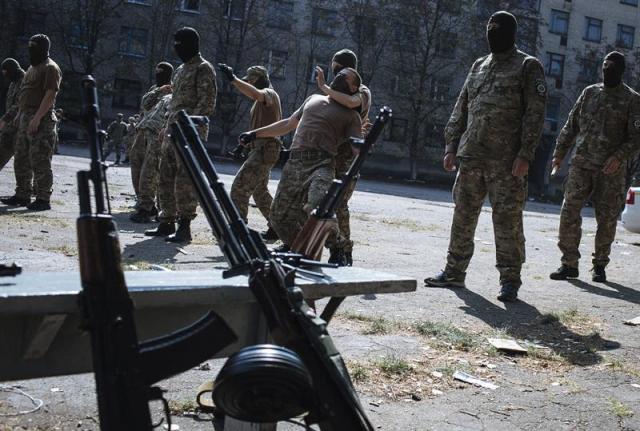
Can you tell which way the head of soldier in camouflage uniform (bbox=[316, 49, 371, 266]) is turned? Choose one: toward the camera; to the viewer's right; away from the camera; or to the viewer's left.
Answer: to the viewer's left

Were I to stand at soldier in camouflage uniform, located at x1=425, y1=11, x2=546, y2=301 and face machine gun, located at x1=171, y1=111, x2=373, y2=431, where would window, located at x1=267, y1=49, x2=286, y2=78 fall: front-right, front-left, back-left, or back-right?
back-right

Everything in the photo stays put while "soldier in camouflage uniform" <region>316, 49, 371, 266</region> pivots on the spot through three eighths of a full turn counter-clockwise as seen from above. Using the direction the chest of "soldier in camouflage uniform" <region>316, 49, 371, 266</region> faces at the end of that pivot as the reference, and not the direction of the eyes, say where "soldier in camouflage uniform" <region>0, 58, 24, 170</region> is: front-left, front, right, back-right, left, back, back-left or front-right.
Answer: back-left

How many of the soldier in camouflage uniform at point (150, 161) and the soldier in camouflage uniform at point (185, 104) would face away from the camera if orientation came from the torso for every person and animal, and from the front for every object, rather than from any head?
0

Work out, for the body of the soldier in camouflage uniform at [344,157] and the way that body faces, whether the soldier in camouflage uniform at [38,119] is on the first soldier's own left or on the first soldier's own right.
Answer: on the first soldier's own right

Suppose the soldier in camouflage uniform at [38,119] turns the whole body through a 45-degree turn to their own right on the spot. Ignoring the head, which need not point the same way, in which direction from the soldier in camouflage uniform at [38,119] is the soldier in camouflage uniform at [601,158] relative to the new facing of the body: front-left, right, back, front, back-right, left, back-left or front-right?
back-left

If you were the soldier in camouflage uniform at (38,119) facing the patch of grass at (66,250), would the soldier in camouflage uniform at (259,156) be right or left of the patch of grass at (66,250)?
left

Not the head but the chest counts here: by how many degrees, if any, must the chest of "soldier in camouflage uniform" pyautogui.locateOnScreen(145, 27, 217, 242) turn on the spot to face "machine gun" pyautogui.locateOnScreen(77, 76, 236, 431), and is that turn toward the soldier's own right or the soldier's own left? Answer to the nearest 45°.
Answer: approximately 45° to the soldier's own left

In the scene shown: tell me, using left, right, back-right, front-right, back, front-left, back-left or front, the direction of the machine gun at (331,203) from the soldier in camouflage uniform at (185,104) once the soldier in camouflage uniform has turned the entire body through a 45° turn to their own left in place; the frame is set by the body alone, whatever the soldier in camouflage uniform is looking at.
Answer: front
